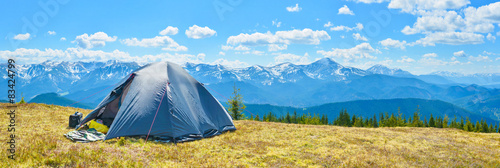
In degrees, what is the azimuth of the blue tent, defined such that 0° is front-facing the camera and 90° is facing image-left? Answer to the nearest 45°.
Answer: approximately 90°
